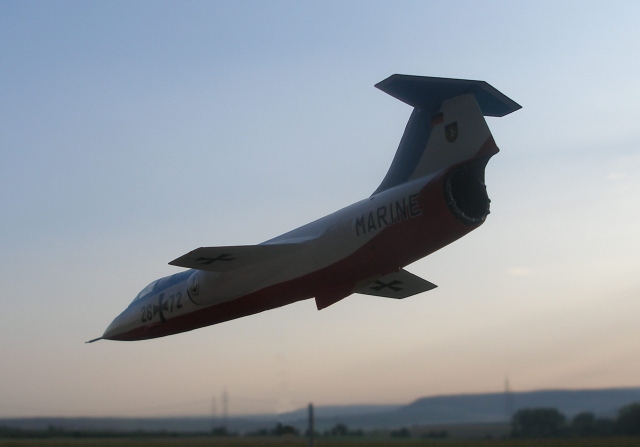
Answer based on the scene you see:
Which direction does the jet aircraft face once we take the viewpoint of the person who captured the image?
facing away from the viewer and to the left of the viewer

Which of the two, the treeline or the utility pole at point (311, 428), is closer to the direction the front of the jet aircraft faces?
the utility pole

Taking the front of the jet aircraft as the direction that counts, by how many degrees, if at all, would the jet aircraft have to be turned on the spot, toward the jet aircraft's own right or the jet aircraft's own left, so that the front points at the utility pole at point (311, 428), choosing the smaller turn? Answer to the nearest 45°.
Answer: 0° — it already faces it

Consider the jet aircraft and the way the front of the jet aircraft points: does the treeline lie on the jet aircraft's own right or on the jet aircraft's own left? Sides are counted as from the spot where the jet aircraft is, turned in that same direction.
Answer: on the jet aircraft's own right
